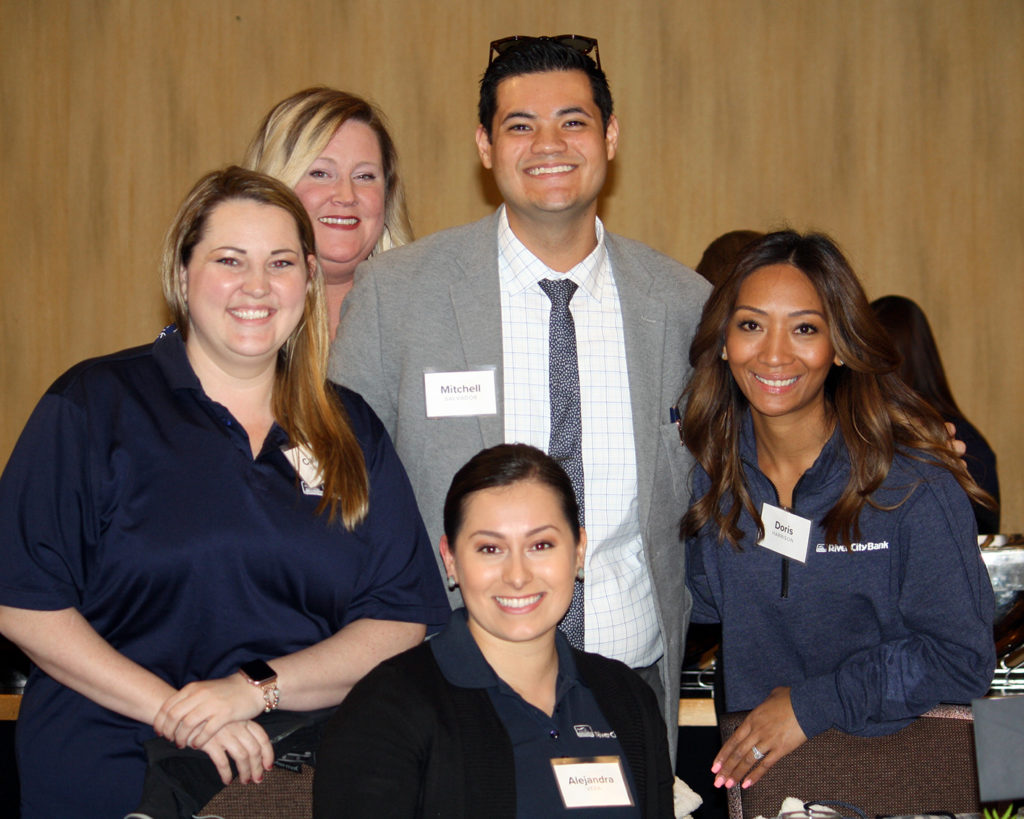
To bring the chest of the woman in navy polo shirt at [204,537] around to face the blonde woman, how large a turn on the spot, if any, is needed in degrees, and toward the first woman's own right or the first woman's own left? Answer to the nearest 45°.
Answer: approximately 135° to the first woman's own left

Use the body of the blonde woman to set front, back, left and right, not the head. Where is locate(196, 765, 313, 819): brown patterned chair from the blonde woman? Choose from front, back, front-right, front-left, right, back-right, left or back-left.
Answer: front

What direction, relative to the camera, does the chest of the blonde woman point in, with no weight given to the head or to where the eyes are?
toward the camera

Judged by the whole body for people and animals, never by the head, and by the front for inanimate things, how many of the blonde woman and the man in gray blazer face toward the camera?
2

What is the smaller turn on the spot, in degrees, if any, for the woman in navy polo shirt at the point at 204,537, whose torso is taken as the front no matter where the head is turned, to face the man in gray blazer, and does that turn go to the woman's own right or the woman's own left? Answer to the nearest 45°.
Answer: approximately 90° to the woman's own left

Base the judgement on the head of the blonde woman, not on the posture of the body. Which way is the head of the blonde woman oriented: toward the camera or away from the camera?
toward the camera

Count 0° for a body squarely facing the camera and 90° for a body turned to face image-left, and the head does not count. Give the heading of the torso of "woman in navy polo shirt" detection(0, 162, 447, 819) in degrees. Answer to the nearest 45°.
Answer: approximately 315°

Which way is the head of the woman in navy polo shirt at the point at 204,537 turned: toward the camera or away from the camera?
toward the camera

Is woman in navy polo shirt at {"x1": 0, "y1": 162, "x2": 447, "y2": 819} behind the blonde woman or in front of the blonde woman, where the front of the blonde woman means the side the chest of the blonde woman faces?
in front

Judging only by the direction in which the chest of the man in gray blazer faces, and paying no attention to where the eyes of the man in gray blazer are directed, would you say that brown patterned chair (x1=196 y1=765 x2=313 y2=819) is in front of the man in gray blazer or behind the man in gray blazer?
in front

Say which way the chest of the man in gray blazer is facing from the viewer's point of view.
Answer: toward the camera
